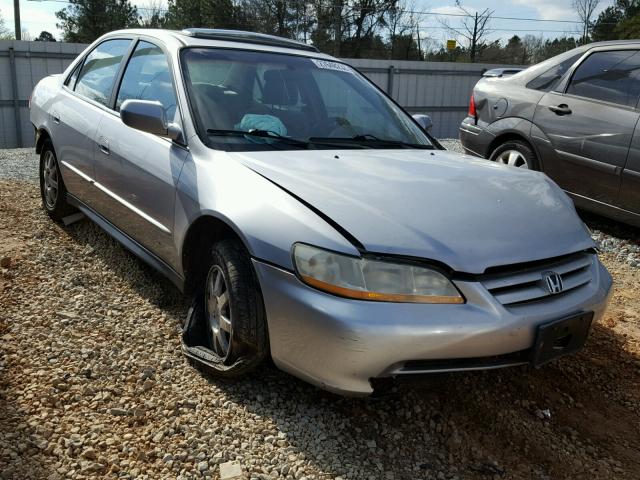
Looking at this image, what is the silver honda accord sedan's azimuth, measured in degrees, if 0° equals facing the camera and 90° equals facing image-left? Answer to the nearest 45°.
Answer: approximately 315°

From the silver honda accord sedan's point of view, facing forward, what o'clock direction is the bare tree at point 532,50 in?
The bare tree is roughly at 8 o'clock from the silver honda accord sedan.

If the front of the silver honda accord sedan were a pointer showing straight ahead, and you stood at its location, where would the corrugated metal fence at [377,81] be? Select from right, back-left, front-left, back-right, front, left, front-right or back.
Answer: back-left

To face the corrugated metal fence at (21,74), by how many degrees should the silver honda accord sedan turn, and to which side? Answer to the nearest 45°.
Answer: approximately 180°
